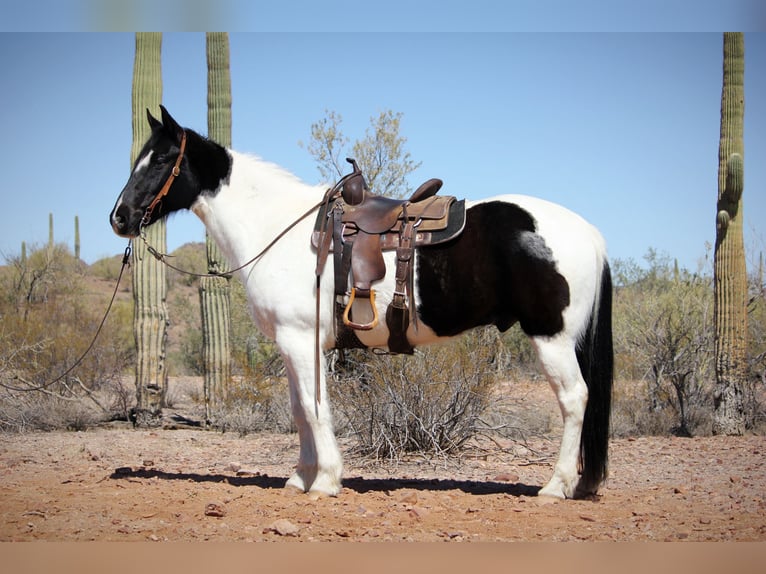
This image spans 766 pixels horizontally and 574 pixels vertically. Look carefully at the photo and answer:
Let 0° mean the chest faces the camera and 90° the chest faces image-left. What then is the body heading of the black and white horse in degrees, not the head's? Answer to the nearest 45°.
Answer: approximately 90°

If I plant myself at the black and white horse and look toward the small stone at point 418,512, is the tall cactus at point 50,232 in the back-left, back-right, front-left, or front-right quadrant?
back-right

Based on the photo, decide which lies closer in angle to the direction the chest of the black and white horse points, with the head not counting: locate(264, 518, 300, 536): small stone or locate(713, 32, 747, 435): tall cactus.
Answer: the small stone

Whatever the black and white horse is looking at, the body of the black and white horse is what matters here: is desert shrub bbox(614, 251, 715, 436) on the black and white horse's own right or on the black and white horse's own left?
on the black and white horse's own right

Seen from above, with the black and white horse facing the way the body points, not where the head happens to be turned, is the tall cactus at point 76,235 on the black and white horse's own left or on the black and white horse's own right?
on the black and white horse's own right

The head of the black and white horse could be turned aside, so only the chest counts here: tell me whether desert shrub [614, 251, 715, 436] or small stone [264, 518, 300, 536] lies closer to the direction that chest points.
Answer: the small stone

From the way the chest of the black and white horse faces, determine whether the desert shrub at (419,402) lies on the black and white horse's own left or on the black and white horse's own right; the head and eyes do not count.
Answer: on the black and white horse's own right
